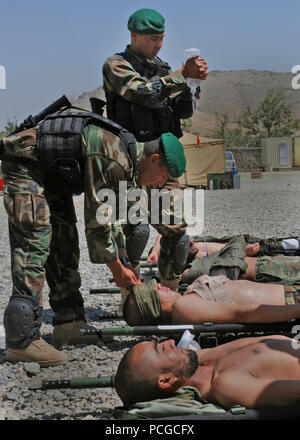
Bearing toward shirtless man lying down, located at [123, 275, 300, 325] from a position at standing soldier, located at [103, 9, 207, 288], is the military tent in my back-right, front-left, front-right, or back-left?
back-left

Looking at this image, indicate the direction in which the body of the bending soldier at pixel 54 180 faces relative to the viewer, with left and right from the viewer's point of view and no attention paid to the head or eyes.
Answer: facing to the right of the viewer

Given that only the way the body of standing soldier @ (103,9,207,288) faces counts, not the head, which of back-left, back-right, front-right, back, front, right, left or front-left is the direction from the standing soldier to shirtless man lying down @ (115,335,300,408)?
front-right

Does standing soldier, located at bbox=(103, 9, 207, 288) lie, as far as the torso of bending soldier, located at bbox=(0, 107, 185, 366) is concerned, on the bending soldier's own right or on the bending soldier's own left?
on the bending soldier's own left

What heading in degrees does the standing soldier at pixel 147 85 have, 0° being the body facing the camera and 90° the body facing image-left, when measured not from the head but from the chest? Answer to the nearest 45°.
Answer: approximately 315°

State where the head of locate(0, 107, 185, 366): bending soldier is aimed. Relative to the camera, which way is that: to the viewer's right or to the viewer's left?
to the viewer's right

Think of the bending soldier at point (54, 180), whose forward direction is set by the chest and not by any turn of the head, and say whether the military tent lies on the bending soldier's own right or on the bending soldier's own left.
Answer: on the bending soldier's own left

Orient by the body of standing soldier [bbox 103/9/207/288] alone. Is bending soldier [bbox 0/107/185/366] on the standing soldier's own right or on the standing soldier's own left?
on the standing soldier's own right

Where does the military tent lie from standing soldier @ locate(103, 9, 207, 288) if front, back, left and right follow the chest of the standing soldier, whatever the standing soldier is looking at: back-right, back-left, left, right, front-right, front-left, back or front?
back-left
